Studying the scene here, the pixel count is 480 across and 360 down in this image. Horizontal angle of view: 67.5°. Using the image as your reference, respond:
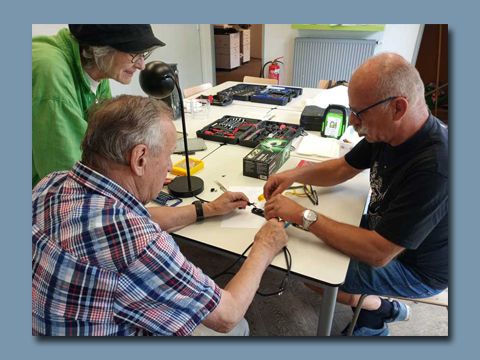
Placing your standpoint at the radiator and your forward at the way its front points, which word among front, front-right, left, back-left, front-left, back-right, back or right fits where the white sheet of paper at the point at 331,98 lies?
front

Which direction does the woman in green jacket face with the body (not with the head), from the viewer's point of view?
to the viewer's right

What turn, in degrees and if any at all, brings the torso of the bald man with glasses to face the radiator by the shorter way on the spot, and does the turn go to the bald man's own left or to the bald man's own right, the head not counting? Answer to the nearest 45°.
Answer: approximately 90° to the bald man's own right

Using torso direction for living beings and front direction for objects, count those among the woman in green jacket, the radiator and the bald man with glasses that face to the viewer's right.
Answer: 1

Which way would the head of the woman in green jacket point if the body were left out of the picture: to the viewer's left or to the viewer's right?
to the viewer's right

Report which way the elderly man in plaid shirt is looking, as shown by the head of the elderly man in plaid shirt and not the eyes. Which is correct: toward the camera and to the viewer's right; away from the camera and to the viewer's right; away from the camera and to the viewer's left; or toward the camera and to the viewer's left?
away from the camera and to the viewer's right

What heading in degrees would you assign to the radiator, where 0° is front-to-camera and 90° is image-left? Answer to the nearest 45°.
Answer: approximately 0°

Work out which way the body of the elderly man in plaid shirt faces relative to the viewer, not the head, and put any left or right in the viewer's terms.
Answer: facing away from the viewer and to the right of the viewer

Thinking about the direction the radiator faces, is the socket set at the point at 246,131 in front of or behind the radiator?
in front

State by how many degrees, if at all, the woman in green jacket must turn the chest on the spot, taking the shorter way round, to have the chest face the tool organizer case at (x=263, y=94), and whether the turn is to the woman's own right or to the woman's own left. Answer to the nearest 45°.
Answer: approximately 45° to the woman's own left

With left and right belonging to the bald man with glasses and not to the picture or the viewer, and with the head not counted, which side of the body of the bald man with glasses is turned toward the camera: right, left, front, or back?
left

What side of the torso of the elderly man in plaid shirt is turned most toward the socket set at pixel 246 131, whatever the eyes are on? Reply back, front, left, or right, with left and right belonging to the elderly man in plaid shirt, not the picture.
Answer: front

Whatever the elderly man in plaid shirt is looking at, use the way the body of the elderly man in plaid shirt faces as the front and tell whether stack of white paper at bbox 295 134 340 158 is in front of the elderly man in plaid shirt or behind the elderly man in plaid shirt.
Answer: in front
